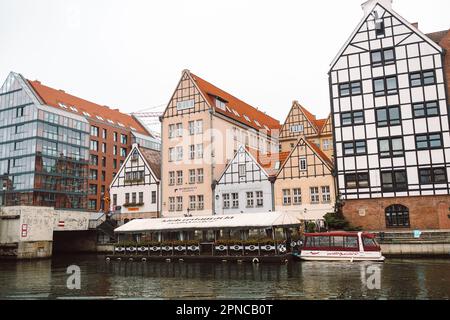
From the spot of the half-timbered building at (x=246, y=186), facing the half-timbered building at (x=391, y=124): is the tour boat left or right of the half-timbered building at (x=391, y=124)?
right

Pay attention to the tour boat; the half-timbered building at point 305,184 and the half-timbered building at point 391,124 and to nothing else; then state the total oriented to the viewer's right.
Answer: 1

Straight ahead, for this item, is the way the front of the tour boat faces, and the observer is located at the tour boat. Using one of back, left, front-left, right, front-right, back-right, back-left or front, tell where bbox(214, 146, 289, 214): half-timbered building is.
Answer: back-left

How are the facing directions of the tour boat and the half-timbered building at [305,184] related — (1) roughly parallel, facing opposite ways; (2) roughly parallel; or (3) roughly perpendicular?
roughly perpendicular

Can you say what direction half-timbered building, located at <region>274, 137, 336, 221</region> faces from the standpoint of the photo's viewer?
facing the viewer

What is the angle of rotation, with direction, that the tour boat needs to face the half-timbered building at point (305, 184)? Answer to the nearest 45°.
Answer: approximately 90° to its left

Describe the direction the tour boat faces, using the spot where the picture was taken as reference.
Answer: facing to the right of the viewer

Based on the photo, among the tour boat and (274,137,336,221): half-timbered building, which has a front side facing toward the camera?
the half-timbered building

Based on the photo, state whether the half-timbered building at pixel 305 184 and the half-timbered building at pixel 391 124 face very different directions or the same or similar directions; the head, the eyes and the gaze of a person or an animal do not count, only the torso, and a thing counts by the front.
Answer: same or similar directions

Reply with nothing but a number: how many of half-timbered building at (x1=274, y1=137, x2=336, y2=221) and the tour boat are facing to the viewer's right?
1

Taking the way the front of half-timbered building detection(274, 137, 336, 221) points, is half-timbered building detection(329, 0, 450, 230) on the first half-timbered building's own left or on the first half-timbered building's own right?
on the first half-timbered building's own left

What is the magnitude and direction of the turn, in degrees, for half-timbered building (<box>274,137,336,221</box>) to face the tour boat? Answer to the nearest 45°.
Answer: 0° — it already faces it
